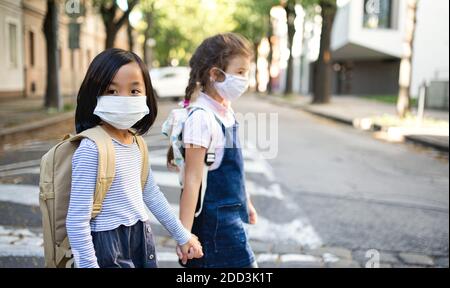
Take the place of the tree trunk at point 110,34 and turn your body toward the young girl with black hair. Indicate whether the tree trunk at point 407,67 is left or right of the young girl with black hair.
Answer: left

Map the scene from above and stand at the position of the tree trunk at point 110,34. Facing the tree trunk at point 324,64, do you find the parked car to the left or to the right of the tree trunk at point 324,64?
left

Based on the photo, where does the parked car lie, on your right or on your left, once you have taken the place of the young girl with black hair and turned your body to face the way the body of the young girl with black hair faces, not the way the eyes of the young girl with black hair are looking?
on your left

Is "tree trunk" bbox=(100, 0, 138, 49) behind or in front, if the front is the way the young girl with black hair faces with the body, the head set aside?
behind

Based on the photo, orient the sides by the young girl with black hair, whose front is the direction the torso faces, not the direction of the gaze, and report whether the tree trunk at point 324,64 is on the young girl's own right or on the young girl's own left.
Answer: on the young girl's own left

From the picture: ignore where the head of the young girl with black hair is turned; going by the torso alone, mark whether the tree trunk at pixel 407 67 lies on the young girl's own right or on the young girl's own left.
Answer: on the young girl's own left

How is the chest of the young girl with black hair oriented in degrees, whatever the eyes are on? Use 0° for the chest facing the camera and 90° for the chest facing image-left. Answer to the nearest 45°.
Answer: approximately 315°

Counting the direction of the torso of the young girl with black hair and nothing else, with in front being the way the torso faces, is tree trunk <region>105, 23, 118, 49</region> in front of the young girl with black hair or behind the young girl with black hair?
behind
